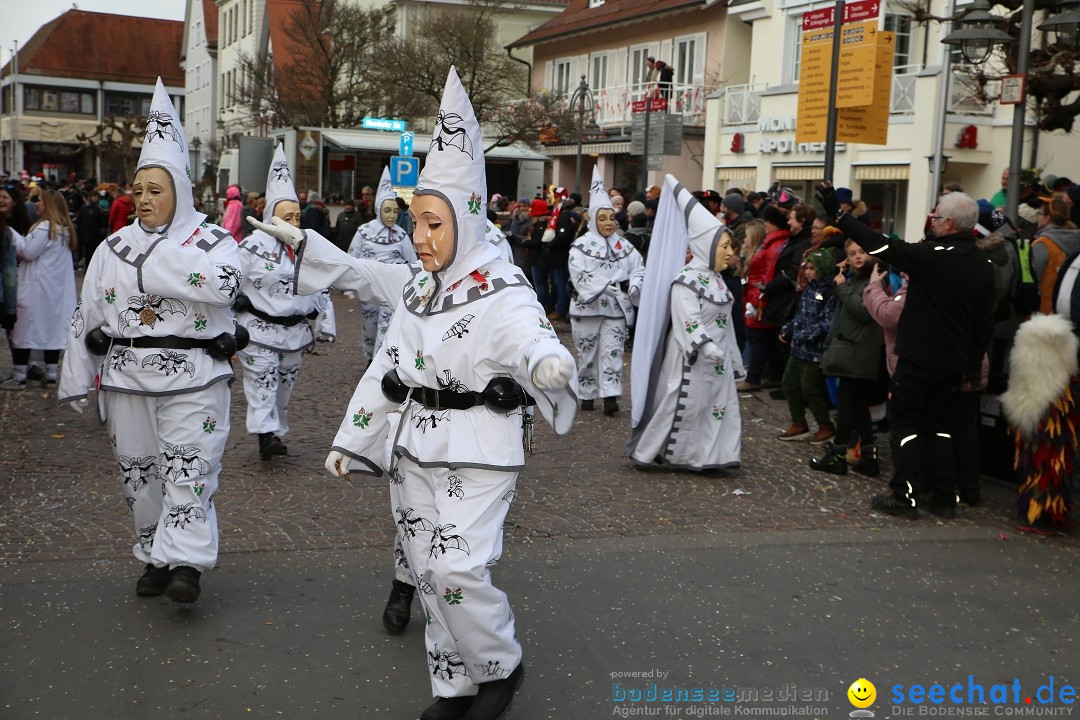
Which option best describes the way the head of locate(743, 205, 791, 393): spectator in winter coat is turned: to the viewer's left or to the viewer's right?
to the viewer's left

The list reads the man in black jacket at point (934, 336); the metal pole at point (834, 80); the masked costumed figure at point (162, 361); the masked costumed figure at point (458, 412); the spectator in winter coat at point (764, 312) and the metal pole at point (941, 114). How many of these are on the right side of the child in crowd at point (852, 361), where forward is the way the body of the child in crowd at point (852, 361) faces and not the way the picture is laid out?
3

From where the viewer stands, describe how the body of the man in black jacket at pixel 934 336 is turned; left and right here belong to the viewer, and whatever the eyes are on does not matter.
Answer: facing away from the viewer and to the left of the viewer

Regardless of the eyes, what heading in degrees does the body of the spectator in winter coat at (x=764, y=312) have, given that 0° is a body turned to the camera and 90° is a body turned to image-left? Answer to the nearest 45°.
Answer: approximately 90°

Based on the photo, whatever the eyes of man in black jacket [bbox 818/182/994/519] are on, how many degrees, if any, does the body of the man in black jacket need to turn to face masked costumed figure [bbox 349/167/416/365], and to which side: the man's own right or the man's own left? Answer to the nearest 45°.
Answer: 0° — they already face them

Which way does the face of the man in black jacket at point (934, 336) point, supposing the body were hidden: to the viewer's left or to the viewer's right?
to the viewer's left

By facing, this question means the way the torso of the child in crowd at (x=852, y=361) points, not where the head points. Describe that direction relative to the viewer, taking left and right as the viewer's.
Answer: facing to the left of the viewer

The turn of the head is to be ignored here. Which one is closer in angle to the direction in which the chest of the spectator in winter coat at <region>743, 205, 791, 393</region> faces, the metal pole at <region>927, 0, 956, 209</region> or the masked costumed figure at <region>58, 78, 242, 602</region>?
the masked costumed figure

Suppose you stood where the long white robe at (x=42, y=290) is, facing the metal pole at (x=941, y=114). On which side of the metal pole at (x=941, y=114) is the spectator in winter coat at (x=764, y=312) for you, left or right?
right

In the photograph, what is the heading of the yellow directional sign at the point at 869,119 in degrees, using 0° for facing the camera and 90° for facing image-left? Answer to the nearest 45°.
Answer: approximately 0°
